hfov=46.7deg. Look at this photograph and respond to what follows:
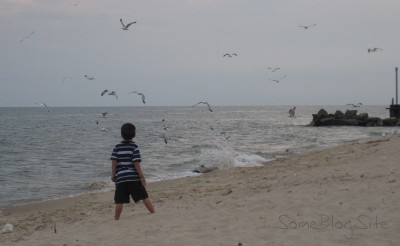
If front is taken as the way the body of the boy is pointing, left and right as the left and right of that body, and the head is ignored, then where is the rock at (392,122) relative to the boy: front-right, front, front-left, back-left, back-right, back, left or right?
front-right

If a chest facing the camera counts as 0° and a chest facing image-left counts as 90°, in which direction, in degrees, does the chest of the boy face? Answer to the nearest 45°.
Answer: approximately 180°
